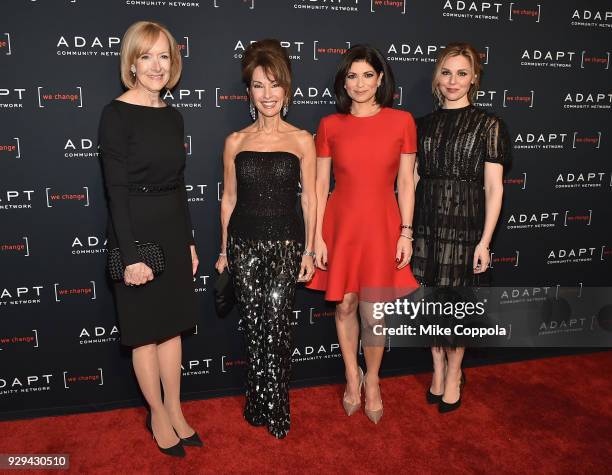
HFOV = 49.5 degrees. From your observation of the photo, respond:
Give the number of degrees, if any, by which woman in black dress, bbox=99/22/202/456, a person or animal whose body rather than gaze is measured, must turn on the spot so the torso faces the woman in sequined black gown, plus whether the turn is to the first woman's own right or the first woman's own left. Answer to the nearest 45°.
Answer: approximately 45° to the first woman's own left

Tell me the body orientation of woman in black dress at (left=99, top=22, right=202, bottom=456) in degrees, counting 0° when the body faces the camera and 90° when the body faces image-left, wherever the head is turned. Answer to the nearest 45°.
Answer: approximately 315°

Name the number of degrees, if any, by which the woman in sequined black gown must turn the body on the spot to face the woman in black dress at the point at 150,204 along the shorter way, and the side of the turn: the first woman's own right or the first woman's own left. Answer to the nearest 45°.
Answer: approximately 45° to the first woman's own right

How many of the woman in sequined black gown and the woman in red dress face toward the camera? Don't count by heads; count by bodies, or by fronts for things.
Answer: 2

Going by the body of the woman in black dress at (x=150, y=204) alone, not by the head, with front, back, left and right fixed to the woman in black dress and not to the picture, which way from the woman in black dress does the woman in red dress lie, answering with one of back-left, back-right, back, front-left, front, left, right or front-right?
front-left

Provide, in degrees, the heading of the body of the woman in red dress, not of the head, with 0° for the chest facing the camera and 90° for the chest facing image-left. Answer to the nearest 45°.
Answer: approximately 0°
